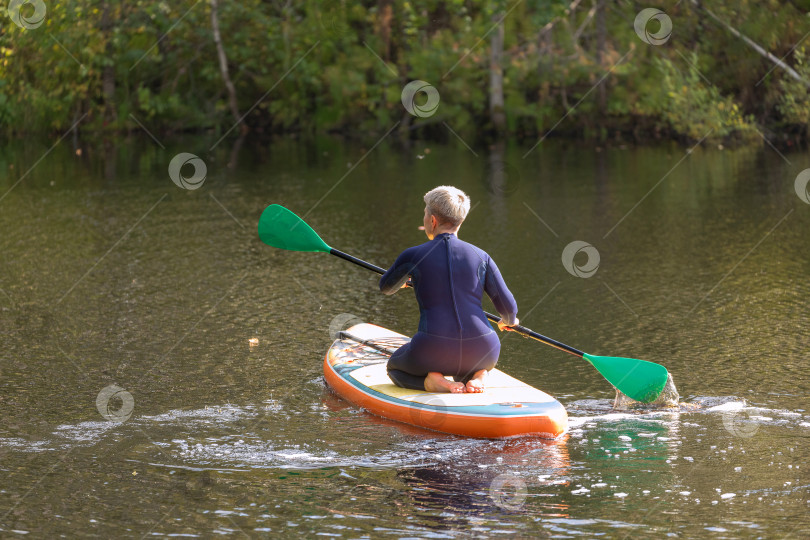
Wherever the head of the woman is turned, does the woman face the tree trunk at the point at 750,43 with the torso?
no

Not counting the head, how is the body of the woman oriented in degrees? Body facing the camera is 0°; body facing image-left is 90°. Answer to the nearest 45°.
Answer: approximately 135°

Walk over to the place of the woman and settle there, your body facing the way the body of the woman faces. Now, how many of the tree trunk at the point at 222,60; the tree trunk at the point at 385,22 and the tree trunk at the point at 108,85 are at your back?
0

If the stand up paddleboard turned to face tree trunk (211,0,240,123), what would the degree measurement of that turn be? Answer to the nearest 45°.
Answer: approximately 45° to its right

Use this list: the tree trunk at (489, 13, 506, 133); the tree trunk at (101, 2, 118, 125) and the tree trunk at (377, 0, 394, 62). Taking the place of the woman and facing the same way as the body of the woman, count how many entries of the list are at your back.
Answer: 0

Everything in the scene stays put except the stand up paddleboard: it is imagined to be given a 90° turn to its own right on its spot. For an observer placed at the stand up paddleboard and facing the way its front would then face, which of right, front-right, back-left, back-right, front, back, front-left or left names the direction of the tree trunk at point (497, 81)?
front-left

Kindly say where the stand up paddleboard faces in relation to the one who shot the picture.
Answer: facing away from the viewer and to the left of the viewer

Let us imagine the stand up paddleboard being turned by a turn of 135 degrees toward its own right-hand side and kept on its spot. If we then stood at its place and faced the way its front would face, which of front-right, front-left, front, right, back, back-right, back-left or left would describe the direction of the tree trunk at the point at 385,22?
left

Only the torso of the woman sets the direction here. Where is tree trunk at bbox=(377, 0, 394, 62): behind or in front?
in front

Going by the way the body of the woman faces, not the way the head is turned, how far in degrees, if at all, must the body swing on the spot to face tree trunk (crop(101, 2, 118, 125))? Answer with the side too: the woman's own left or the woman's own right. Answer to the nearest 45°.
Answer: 0° — they already face it
